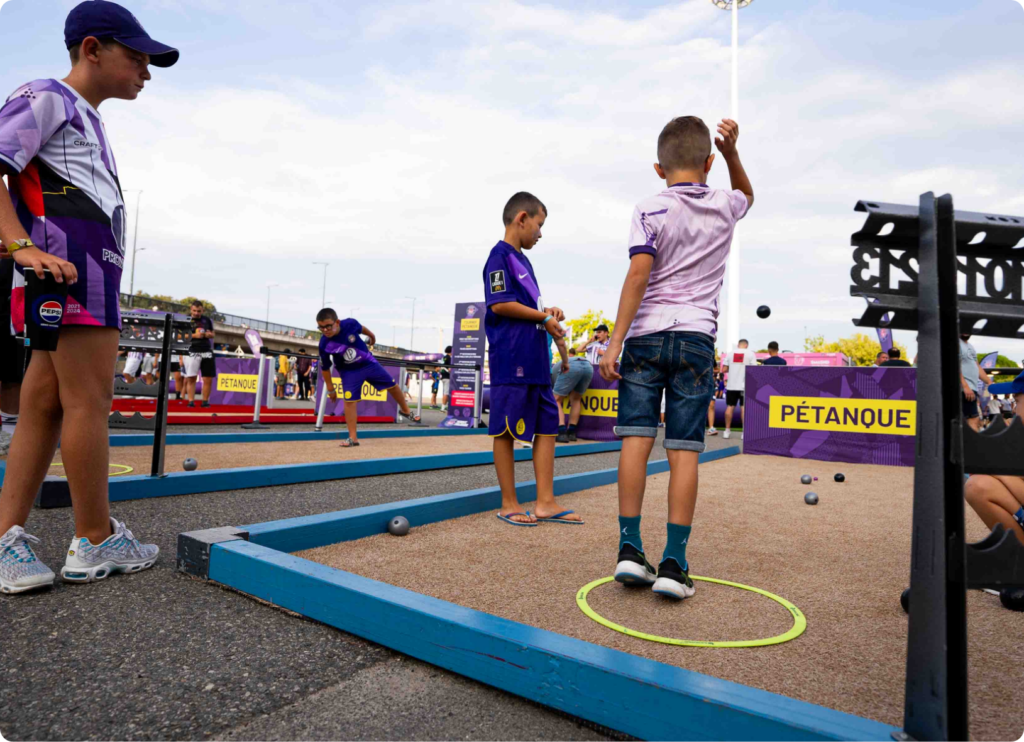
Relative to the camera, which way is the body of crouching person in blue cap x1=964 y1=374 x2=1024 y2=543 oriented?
to the viewer's left

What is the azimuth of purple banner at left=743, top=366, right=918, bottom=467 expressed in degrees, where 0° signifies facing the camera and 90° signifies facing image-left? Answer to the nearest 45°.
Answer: approximately 0°

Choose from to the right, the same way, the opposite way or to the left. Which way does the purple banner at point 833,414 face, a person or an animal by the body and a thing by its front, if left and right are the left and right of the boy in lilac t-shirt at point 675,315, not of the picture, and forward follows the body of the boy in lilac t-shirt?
the opposite way

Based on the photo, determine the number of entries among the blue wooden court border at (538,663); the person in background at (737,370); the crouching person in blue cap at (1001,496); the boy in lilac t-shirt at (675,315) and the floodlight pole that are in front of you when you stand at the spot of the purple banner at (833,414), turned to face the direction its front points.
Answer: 3

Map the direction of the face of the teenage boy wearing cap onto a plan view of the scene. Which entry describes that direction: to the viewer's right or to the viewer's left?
to the viewer's right

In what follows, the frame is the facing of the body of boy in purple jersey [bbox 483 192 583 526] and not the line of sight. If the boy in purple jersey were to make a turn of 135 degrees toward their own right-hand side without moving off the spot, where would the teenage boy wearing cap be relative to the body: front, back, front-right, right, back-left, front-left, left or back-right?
front

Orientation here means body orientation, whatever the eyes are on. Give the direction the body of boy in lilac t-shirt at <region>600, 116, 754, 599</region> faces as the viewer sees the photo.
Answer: away from the camera

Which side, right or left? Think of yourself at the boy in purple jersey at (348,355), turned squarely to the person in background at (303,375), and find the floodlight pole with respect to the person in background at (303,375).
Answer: right

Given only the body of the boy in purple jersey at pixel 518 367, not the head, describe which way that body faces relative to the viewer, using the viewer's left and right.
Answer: facing to the right of the viewer

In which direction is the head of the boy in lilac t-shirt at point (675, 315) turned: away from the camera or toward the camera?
away from the camera

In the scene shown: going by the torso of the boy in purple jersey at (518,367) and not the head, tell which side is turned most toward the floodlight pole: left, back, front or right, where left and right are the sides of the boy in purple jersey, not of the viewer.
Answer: left

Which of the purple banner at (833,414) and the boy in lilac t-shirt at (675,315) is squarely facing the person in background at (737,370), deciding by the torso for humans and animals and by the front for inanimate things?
the boy in lilac t-shirt

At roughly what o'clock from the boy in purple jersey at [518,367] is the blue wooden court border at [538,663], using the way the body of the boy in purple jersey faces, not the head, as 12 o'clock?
The blue wooden court border is roughly at 3 o'clock from the boy in purple jersey.

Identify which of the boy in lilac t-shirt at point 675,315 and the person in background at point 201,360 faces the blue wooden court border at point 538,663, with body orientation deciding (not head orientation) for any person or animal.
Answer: the person in background
